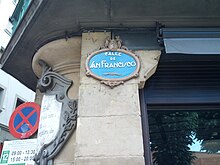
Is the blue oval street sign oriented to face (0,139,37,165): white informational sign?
no

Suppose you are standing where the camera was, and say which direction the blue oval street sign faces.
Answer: facing the viewer

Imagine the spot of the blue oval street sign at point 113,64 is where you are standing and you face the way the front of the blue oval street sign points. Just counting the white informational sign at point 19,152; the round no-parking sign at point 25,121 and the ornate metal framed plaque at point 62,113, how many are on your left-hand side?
0

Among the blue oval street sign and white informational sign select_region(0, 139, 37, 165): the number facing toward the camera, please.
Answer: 2

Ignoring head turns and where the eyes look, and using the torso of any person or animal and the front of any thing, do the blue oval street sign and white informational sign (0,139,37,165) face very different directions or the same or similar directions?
same or similar directions

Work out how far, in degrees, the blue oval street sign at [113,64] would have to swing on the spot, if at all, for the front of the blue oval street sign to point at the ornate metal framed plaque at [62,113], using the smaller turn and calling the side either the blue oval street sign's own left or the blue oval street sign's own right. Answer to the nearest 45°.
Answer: approximately 135° to the blue oval street sign's own right

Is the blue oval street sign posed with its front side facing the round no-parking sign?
no
